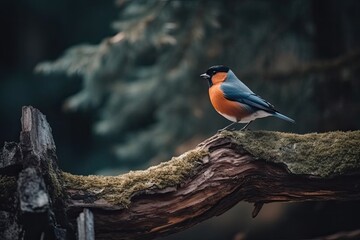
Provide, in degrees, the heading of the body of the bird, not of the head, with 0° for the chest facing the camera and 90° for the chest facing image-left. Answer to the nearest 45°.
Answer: approximately 90°
